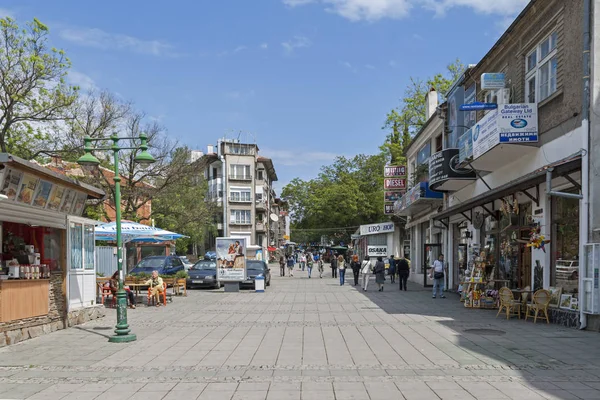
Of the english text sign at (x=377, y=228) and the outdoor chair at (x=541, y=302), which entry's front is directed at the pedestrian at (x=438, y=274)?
the english text sign

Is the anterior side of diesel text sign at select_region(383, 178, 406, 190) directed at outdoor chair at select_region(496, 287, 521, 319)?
yes
